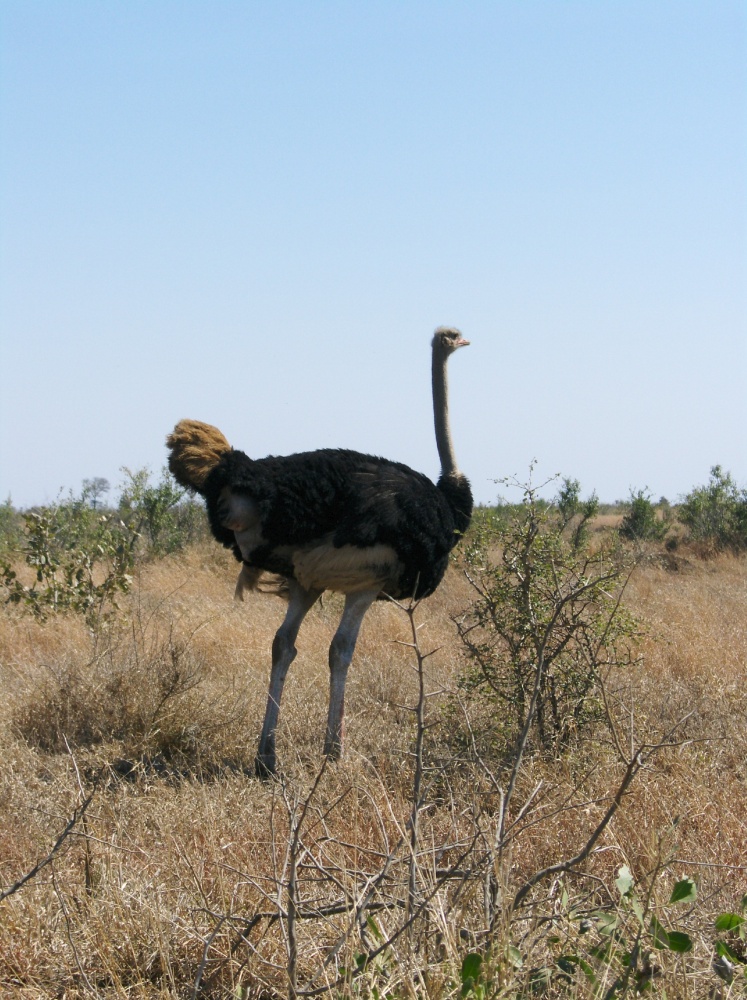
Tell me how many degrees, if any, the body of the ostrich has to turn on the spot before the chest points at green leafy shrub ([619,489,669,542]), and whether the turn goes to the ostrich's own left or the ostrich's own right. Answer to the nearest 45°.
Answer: approximately 90° to the ostrich's own left

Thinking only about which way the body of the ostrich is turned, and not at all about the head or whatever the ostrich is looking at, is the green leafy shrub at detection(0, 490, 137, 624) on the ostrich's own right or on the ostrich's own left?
on the ostrich's own left

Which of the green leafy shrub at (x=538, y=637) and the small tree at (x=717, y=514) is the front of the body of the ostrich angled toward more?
the green leafy shrub

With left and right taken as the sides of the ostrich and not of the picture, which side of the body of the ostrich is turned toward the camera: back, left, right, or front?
right

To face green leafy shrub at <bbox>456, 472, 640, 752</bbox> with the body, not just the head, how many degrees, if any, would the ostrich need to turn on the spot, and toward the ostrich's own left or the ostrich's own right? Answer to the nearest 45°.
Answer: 0° — it already faces it

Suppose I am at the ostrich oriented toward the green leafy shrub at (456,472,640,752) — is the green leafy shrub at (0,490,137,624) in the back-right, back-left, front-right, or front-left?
back-left

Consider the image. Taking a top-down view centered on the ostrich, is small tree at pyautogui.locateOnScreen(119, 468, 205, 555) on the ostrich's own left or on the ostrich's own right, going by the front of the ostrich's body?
on the ostrich's own left

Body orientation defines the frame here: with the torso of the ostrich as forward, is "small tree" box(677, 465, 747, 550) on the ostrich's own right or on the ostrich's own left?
on the ostrich's own left
